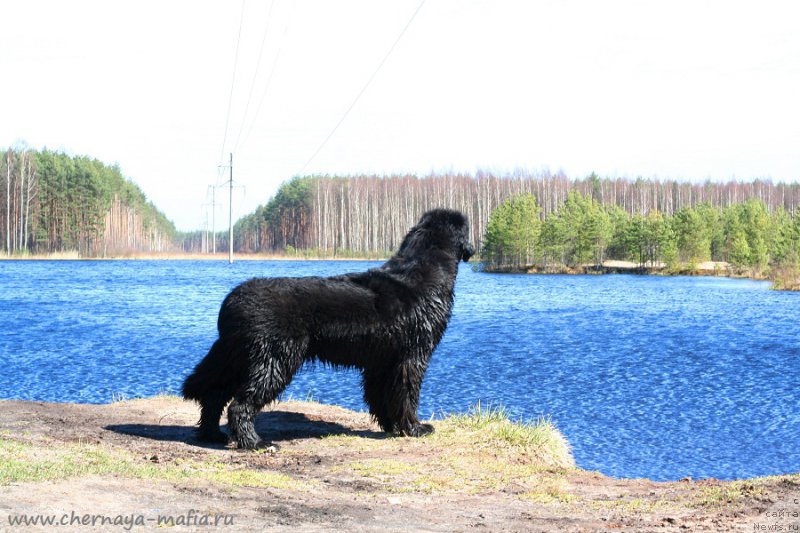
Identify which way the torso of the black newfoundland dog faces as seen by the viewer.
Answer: to the viewer's right
